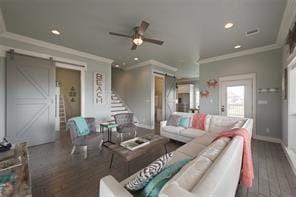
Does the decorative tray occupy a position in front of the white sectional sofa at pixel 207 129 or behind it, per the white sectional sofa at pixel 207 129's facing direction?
in front

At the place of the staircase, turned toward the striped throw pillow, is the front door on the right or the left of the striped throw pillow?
left

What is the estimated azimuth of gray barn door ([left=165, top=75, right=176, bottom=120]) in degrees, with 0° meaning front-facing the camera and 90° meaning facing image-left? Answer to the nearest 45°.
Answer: approximately 315°

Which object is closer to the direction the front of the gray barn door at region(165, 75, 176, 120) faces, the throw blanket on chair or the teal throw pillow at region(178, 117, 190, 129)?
the teal throw pillow

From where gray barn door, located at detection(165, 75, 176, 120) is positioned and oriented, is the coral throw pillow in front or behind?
in front

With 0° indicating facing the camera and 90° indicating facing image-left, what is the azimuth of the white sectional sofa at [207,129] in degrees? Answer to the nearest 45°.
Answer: approximately 45°

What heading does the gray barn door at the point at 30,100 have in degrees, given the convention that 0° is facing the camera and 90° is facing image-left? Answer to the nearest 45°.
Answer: approximately 315°

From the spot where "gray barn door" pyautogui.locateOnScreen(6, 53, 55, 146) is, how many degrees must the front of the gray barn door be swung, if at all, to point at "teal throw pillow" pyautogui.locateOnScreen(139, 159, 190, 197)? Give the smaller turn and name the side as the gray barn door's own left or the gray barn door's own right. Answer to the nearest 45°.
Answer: approximately 45° to the gray barn door's own right
